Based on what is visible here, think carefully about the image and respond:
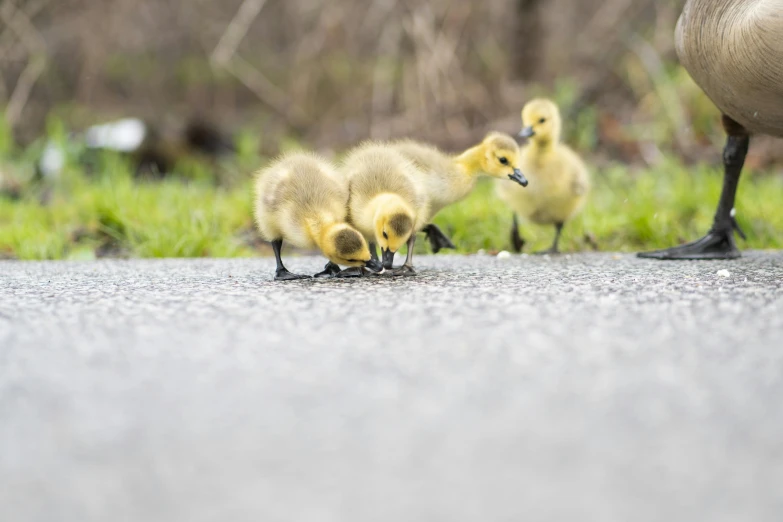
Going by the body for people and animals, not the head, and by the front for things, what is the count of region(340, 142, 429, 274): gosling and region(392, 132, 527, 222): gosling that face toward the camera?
1

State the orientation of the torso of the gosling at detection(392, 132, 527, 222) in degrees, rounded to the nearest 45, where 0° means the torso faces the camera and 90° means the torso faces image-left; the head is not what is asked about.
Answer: approximately 270°

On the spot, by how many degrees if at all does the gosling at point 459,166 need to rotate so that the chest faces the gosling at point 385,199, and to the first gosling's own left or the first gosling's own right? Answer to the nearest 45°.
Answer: approximately 135° to the first gosling's own right

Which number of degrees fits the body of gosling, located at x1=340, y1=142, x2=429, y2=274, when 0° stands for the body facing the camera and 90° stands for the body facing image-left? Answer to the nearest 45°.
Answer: approximately 0°

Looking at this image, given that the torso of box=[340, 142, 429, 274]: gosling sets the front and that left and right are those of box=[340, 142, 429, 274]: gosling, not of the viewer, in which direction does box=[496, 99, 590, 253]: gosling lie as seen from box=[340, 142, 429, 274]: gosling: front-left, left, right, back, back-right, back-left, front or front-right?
back-left

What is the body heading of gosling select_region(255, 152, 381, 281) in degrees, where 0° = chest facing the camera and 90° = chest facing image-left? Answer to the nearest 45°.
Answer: approximately 315°

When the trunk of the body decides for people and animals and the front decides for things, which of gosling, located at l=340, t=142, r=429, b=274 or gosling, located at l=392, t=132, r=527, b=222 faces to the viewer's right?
gosling, located at l=392, t=132, r=527, b=222

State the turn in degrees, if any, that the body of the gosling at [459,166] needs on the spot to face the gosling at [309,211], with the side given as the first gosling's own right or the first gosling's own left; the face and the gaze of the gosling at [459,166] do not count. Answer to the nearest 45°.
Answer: approximately 135° to the first gosling's own right

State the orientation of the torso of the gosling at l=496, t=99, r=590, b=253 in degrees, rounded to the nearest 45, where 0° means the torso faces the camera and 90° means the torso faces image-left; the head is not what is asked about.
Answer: approximately 45°

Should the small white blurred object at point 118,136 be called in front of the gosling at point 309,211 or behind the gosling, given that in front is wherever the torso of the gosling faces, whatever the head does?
behind

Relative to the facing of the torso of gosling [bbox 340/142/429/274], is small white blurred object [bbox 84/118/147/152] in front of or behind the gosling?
behind

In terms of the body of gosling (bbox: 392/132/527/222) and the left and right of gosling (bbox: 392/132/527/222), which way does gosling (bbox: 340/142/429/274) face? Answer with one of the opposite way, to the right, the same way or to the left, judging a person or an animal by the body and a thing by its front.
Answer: to the right
